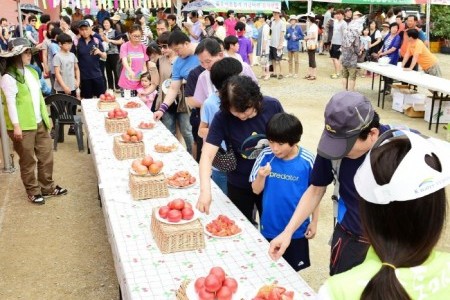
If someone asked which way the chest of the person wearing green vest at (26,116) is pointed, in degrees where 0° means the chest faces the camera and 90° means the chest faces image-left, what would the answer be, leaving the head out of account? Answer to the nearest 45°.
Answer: approximately 315°

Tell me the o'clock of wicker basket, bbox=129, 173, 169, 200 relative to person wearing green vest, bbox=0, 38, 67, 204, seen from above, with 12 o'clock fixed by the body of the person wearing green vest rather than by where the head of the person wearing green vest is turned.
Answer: The wicker basket is roughly at 1 o'clock from the person wearing green vest.

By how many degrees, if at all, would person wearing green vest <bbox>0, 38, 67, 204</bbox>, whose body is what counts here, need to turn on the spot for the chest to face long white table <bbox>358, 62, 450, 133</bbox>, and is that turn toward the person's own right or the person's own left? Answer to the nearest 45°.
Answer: approximately 45° to the person's own left

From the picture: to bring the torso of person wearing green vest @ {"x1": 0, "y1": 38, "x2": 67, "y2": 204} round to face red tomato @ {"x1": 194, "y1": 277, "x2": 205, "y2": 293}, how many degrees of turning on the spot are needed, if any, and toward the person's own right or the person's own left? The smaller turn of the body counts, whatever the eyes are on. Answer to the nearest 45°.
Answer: approximately 45° to the person's own right

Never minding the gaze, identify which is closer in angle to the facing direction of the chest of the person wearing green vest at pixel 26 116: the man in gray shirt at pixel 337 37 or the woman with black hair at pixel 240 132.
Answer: the woman with black hair

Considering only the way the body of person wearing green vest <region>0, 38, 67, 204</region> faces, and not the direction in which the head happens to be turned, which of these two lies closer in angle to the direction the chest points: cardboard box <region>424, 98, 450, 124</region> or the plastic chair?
the cardboard box

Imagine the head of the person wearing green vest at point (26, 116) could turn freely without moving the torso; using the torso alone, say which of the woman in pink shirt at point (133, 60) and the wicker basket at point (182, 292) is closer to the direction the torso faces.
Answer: the wicker basket

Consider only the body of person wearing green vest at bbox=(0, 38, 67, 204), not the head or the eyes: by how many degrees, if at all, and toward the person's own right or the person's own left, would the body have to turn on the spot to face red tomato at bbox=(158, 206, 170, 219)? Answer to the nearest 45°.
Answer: approximately 45° to the person's own right

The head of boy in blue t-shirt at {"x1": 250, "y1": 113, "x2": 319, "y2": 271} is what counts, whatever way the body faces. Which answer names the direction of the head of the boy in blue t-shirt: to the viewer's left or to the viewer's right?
to the viewer's left

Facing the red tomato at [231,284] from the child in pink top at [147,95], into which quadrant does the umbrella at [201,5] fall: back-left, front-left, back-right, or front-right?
back-left

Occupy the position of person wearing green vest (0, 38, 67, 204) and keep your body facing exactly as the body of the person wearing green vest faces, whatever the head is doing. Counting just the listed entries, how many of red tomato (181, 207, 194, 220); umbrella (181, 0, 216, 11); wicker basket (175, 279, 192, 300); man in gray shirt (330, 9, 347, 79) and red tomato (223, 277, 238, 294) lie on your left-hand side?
2

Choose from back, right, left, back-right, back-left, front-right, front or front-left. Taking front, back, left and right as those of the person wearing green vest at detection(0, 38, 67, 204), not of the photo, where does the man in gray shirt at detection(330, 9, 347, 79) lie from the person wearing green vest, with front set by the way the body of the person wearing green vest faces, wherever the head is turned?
left

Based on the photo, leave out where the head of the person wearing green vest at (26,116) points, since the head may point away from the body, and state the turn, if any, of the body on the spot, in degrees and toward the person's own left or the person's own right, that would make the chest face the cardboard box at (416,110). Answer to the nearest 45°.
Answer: approximately 45° to the person's own left

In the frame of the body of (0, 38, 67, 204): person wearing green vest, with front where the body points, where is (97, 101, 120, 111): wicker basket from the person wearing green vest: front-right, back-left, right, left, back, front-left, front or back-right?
left

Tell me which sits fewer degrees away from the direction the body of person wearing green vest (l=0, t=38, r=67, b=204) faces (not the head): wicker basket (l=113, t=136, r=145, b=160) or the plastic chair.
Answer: the wicker basket

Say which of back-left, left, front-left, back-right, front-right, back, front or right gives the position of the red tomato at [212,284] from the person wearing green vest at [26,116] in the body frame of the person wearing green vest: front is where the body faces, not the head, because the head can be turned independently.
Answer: front-right

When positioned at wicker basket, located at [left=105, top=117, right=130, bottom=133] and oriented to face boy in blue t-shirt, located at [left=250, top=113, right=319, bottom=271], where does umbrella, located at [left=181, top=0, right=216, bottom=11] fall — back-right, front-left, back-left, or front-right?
back-left
